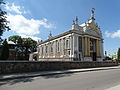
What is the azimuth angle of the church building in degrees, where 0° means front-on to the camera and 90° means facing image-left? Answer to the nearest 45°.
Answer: approximately 315°
